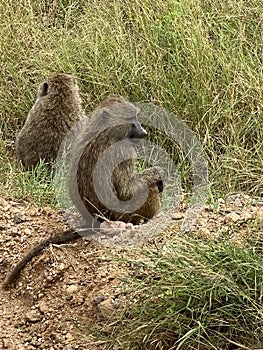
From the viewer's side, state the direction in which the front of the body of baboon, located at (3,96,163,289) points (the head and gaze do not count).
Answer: to the viewer's right

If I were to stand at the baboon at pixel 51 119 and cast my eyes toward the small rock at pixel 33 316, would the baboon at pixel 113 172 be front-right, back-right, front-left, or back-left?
front-left

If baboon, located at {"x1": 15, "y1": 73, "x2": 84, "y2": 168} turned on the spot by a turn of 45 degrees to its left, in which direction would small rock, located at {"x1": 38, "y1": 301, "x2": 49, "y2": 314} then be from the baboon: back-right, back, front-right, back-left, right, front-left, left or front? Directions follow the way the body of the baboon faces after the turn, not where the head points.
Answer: back

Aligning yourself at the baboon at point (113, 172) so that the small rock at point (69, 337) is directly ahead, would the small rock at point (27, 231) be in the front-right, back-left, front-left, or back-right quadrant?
front-right

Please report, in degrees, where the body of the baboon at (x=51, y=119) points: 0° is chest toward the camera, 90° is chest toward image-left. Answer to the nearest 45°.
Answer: approximately 225°

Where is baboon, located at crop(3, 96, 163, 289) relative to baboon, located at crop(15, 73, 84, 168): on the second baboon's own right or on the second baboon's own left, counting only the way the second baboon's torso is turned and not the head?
on the second baboon's own right

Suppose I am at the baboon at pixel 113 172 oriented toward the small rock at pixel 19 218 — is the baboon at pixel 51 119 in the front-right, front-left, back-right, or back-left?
front-right

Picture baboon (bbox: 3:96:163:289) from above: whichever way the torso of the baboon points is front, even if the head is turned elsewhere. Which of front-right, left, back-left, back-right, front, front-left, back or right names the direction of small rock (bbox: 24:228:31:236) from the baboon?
back

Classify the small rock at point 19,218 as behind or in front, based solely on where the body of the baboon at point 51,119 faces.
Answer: behind

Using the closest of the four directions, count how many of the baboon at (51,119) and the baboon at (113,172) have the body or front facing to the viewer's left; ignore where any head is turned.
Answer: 0
